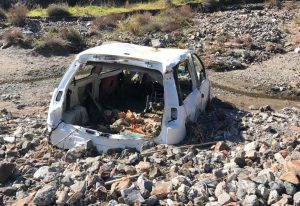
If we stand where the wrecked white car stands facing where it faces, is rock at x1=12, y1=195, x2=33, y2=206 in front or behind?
behind

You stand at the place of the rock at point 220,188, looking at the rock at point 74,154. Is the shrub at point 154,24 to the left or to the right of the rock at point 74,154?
right

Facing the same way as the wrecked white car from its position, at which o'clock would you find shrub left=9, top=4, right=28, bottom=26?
The shrub is roughly at 10 o'clock from the wrecked white car.

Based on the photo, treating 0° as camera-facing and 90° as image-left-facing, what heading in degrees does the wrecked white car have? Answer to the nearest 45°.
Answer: approximately 225°

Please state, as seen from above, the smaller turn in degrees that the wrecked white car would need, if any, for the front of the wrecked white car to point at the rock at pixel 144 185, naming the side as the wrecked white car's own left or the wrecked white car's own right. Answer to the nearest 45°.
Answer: approximately 135° to the wrecked white car's own right

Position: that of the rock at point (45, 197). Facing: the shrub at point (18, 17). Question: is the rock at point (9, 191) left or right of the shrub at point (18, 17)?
left

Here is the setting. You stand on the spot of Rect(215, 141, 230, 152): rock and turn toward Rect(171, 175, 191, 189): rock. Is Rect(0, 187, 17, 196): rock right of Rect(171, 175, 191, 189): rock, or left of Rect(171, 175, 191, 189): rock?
right

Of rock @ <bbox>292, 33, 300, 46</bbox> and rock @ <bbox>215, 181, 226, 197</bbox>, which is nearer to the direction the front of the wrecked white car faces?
the rock @ <bbox>292, 33, 300, 46</bbox>

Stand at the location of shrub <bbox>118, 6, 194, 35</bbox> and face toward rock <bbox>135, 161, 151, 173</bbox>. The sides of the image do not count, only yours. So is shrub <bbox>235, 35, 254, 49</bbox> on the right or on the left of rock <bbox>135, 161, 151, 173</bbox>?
left

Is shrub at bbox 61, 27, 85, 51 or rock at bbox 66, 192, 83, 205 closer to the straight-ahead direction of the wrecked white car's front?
the shrub

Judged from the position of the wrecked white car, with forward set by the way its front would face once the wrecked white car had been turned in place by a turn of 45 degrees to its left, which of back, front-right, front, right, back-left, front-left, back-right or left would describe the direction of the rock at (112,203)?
back

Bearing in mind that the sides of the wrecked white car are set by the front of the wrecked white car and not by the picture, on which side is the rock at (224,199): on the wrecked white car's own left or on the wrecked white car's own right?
on the wrecked white car's own right
